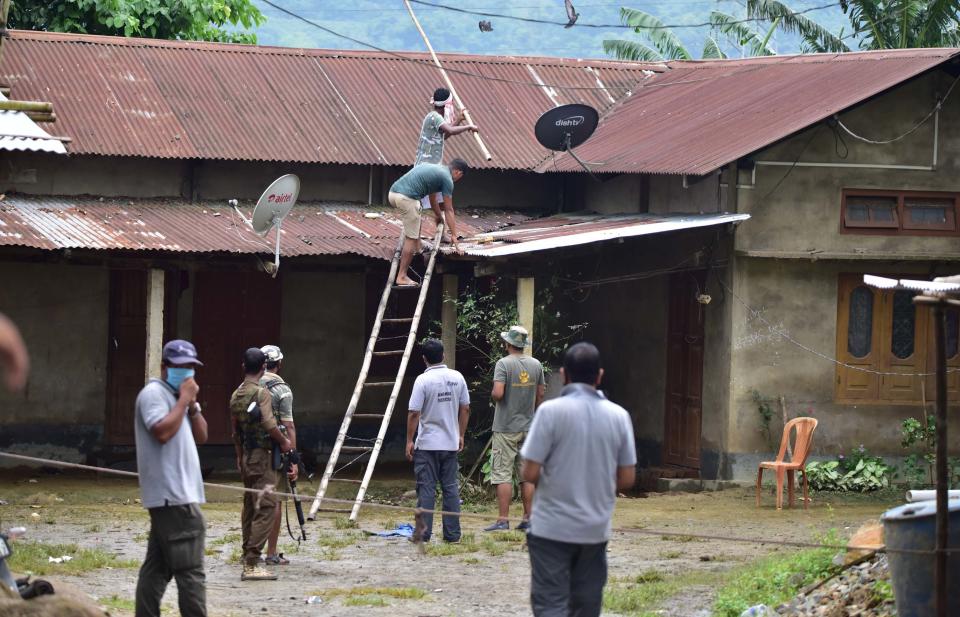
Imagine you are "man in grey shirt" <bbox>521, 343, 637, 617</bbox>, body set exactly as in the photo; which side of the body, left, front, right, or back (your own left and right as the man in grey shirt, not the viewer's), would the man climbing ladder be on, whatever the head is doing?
front

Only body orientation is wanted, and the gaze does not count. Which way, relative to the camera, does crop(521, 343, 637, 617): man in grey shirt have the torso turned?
away from the camera

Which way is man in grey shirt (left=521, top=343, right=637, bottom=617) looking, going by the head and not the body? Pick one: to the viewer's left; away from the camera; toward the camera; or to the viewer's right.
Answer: away from the camera

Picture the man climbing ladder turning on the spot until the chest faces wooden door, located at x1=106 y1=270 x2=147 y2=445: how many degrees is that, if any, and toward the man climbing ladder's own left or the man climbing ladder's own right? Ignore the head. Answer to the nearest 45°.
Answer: approximately 135° to the man climbing ladder's own left

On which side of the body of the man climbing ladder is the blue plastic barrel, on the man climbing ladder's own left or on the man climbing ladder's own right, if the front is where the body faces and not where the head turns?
on the man climbing ladder's own right

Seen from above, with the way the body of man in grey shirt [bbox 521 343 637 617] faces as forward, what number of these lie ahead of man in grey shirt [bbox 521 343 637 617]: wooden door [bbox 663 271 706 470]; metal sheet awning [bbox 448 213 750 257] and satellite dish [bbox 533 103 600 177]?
3

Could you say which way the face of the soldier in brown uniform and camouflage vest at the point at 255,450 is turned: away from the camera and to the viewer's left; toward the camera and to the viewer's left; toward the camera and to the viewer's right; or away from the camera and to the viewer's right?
away from the camera and to the viewer's right

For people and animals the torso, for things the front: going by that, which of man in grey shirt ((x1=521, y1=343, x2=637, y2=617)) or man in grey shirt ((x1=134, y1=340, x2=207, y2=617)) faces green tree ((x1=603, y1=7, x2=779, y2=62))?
man in grey shirt ((x1=521, y1=343, x2=637, y2=617))

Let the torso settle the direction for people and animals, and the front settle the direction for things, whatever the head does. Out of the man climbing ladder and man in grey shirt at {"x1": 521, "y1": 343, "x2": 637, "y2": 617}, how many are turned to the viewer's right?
1

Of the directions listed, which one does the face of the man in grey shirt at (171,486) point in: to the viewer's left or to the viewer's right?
to the viewer's right

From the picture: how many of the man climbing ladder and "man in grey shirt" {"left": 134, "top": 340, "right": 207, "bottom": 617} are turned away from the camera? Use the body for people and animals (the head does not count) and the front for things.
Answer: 0

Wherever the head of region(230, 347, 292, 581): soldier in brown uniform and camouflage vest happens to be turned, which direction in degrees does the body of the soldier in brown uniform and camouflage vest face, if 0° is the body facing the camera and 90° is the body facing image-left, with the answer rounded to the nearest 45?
approximately 225°

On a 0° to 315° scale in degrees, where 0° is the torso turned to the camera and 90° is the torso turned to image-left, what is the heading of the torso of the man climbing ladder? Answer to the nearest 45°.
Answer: approximately 270°
